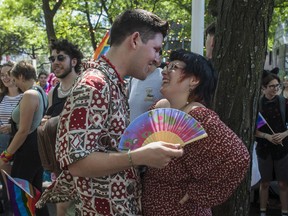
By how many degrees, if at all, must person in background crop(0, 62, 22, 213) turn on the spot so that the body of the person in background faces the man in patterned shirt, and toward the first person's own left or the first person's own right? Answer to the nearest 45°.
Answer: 0° — they already face them

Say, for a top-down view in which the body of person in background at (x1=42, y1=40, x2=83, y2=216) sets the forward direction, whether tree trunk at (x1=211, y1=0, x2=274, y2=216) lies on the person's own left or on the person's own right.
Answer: on the person's own left

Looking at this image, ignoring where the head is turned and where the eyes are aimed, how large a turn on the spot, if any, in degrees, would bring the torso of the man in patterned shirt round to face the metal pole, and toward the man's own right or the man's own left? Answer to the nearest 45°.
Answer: approximately 90° to the man's own left

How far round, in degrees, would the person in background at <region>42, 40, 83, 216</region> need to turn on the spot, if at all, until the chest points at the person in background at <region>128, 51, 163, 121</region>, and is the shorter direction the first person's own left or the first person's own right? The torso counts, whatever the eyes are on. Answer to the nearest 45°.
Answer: approximately 90° to the first person's own left

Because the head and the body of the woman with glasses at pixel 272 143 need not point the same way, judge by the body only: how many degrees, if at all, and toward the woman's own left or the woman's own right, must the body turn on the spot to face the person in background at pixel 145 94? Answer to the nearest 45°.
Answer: approximately 45° to the woman's own right

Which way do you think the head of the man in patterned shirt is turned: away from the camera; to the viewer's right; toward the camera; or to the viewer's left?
to the viewer's right

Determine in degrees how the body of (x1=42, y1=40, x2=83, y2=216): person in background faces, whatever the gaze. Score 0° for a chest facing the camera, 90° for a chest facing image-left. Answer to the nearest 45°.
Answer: approximately 45°

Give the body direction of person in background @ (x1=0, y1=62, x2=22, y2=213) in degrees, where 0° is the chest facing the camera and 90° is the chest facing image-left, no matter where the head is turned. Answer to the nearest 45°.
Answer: approximately 0°

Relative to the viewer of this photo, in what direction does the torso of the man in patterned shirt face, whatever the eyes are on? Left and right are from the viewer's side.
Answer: facing to the right of the viewer
